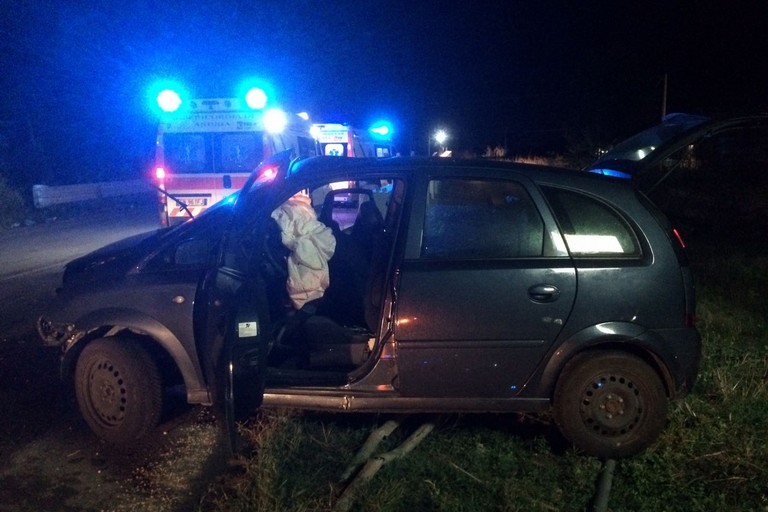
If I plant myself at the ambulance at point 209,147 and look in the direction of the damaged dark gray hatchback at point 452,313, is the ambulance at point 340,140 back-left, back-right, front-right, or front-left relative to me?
back-left

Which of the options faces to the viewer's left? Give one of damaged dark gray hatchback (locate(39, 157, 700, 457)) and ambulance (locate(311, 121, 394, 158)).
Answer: the damaged dark gray hatchback

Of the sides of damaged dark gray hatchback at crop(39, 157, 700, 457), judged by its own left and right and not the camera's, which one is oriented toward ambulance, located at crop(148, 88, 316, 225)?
right

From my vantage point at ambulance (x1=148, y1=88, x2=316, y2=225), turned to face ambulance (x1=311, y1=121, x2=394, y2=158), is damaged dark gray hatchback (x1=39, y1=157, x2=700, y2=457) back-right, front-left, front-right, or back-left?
back-right

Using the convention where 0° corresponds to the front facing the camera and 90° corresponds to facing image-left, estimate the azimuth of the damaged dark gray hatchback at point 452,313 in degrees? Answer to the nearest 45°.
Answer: approximately 90°

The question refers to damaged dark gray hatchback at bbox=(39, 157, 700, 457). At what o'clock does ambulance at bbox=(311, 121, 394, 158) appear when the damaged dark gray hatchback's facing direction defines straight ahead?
The ambulance is roughly at 3 o'clock from the damaged dark gray hatchback.

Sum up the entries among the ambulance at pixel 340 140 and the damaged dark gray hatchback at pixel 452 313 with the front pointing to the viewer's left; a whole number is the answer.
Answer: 1
